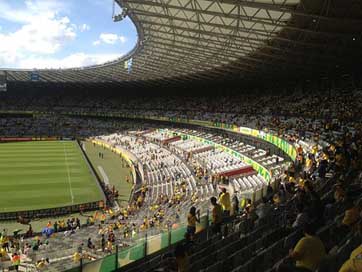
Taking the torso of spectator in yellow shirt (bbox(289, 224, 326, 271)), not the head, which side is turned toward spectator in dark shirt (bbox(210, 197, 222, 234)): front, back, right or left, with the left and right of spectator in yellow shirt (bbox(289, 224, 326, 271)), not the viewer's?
front

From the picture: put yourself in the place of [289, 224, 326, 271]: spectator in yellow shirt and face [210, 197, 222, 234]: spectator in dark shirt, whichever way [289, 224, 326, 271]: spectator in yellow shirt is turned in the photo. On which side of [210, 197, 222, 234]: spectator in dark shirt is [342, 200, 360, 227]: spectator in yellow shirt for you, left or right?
right

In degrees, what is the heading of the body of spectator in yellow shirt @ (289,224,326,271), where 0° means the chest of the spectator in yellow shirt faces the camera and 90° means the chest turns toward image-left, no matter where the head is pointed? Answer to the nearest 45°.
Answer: approximately 135°

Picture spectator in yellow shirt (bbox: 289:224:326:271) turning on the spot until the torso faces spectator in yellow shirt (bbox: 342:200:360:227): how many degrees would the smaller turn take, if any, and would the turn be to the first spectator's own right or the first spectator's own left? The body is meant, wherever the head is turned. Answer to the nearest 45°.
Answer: approximately 45° to the first spectator's own right
